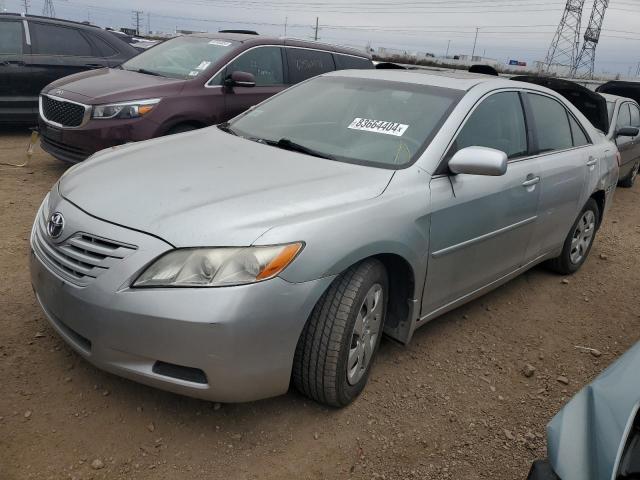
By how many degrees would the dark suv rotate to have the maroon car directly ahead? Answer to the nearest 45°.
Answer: approximately 135° to its left

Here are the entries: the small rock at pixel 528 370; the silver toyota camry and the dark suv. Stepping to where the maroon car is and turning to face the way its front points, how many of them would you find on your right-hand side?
1

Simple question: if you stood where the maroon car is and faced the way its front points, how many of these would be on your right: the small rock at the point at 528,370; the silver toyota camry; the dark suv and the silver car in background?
1

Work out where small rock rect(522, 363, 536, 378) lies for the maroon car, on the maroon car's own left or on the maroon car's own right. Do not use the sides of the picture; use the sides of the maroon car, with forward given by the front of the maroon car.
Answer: on the maroon car's own left

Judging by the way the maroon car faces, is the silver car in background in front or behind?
behind

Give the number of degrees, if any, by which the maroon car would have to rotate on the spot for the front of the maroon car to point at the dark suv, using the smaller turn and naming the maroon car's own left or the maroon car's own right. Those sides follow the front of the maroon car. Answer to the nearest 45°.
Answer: approximately 90° to the maroon car's own right

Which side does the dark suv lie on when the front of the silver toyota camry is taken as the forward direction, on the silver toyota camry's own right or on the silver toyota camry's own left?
on the silver toyota camry's own right

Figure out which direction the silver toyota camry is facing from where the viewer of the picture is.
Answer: facing the viewer and to the left of the viewer

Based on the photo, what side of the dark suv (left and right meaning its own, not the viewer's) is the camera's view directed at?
left

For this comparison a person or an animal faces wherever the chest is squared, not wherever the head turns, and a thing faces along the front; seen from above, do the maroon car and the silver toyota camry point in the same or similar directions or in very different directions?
same or similar directions

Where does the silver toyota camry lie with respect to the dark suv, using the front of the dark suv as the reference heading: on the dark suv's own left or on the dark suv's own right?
on the dark suv's own left

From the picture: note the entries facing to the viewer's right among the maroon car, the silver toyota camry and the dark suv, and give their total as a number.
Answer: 0

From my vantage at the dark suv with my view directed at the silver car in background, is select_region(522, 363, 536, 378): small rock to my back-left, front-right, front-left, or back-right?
front-right

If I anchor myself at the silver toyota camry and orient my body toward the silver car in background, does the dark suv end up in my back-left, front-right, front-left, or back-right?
front-left

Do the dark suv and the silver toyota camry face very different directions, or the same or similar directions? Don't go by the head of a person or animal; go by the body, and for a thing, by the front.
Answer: same or similar directions
